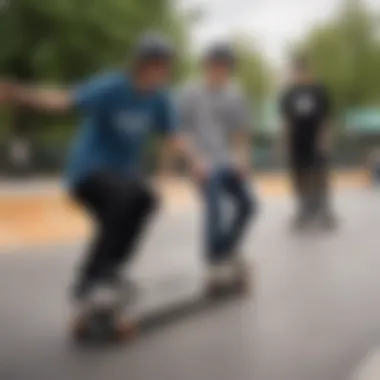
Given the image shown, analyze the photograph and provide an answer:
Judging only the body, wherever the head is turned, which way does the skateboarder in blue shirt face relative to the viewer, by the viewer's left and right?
facing the viewer and to the right of the viewer

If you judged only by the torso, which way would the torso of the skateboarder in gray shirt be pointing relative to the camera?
toward the camera

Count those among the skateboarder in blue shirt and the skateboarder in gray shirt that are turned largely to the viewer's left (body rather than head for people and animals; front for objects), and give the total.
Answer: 0
